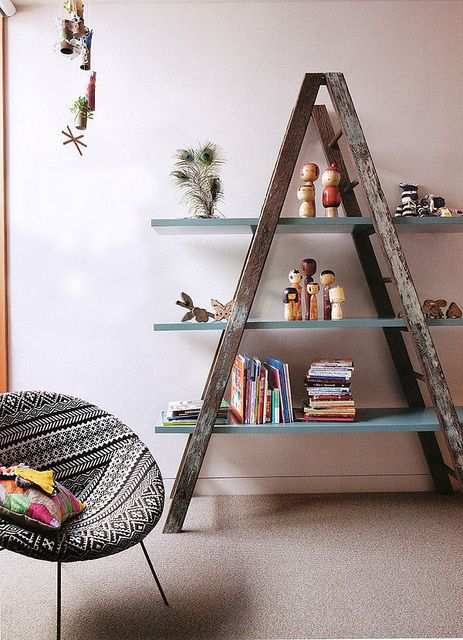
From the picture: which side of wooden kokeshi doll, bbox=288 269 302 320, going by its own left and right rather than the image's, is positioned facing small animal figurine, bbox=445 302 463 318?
left

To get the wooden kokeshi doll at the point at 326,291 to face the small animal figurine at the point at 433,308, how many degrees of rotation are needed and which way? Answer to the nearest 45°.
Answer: approximately 90° to its left

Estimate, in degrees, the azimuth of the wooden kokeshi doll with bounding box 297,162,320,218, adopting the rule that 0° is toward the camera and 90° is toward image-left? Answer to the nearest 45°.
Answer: approximately 0°

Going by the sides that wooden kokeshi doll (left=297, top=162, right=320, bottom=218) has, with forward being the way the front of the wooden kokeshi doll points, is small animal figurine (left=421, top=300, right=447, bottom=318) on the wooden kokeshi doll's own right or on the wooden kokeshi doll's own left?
on the wooden kokeshi doll's own left

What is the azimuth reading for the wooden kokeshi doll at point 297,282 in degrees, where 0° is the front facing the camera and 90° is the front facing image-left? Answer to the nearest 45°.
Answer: approximately 0°
